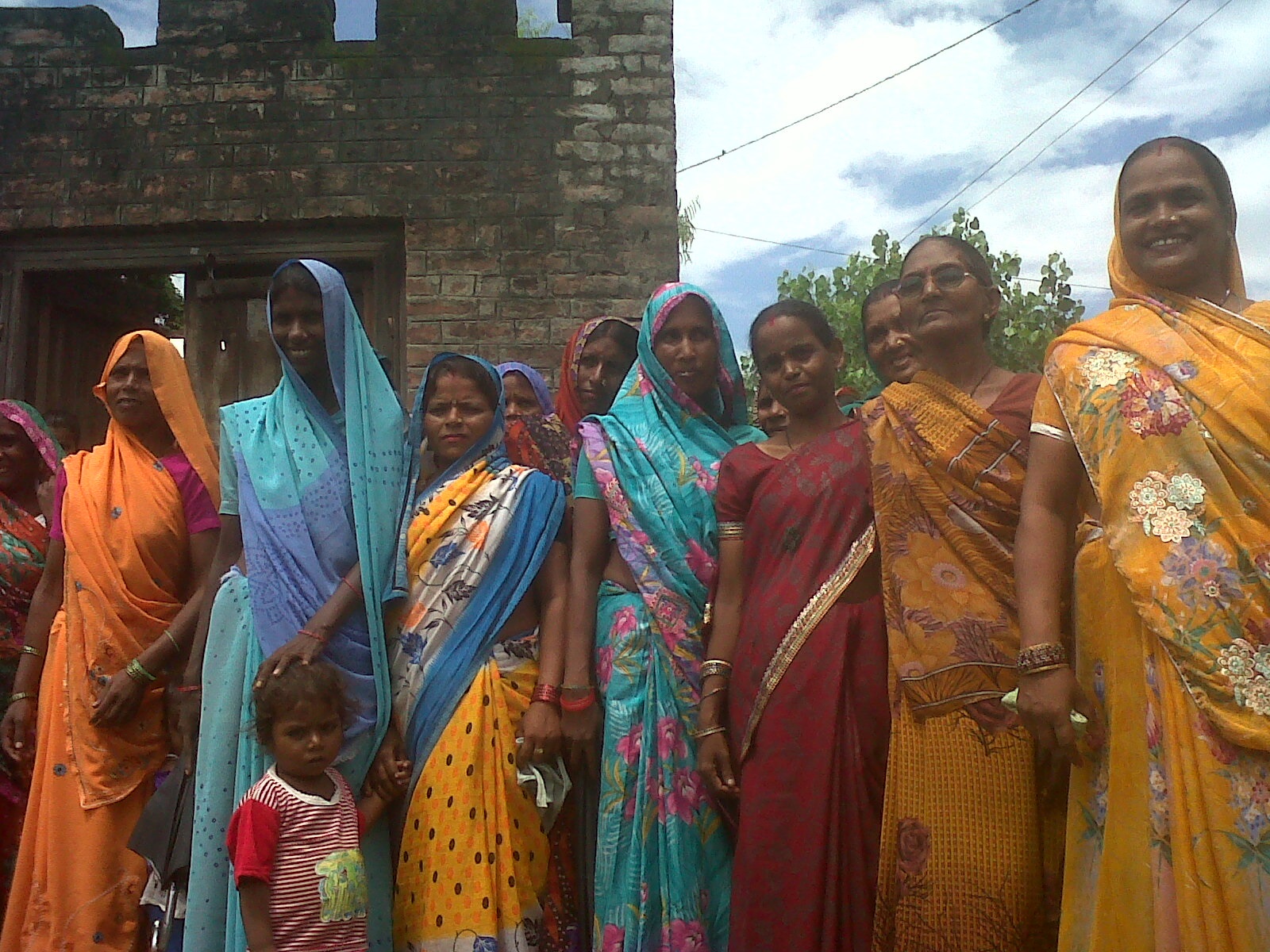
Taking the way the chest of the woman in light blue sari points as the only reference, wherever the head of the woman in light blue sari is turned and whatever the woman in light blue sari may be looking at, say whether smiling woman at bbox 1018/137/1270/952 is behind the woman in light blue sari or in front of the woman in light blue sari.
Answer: in front

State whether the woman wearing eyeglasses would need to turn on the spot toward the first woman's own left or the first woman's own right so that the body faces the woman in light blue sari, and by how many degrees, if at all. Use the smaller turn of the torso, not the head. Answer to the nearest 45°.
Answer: approximately 90° to the first woman's own right

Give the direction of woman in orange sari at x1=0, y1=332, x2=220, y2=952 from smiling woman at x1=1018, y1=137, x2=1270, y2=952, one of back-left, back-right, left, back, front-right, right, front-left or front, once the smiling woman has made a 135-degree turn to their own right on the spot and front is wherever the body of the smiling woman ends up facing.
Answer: front-left

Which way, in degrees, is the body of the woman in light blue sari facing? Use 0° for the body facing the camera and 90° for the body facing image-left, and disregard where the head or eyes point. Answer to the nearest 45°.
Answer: approximately 0°

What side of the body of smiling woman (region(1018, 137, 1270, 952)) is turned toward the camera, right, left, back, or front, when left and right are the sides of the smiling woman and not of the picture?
front

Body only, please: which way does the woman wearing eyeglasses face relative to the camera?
toward the camera

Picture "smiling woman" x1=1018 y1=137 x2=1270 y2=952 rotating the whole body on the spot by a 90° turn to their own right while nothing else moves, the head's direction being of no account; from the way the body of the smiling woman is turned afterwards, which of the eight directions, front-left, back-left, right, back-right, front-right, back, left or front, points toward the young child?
front

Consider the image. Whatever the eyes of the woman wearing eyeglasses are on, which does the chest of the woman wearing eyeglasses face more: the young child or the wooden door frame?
the young child

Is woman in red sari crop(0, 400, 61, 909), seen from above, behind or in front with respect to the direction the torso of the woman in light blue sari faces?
behind

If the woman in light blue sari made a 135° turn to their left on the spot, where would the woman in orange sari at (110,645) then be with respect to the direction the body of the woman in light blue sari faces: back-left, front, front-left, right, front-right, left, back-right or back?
left

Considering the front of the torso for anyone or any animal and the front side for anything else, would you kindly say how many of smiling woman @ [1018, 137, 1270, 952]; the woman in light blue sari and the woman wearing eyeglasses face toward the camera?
3

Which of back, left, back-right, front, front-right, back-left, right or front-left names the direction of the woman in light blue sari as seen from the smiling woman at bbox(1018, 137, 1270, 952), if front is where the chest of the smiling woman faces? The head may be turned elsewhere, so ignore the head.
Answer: right

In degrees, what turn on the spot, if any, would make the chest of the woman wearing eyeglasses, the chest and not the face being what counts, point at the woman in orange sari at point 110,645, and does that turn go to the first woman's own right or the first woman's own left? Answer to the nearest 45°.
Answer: approximately 90° to the first woman's own right

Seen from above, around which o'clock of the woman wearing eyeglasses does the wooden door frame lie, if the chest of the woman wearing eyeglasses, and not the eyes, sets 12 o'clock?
The wooden door frame is roughly at 4 o'clock from the woman wearing eyeglasses.
